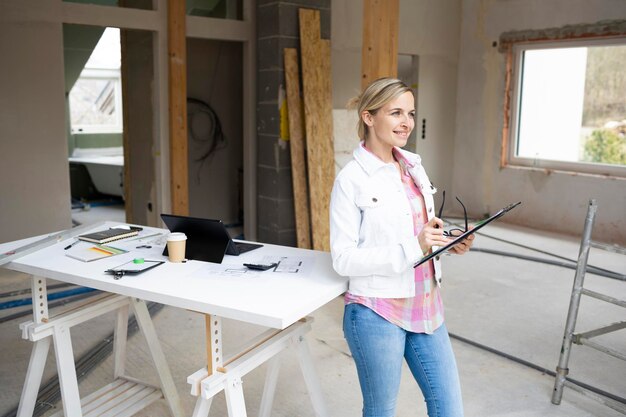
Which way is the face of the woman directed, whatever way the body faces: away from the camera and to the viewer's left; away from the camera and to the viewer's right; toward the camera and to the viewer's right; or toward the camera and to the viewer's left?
toward the camera and to the viewer's right

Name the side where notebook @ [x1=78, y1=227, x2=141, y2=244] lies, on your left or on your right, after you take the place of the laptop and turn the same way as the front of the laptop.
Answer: on your left

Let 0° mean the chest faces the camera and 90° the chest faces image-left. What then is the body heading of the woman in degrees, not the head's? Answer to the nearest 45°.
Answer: approximately 315°

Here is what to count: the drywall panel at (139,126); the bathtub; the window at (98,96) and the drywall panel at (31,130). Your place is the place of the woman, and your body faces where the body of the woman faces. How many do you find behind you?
4

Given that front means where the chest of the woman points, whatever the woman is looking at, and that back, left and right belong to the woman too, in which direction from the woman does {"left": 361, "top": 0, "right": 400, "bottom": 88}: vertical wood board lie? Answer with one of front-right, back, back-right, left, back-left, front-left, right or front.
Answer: back-left

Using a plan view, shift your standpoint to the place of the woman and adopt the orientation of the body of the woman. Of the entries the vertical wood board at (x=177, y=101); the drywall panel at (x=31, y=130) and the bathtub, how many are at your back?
3

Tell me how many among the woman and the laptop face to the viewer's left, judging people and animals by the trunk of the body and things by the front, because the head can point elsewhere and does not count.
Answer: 0

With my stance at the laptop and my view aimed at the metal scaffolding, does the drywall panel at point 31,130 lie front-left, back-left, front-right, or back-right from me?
back-left

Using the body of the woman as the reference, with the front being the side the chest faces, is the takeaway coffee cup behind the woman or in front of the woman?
behind

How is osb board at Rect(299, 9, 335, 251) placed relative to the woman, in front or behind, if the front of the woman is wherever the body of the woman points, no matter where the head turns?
behind

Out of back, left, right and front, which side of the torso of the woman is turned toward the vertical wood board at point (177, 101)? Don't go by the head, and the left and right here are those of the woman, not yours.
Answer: back

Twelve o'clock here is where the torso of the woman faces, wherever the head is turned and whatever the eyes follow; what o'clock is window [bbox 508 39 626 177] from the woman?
The window is roughly at 8 o'clock from the woman.
